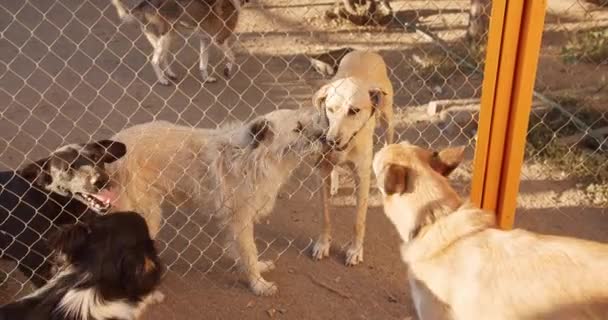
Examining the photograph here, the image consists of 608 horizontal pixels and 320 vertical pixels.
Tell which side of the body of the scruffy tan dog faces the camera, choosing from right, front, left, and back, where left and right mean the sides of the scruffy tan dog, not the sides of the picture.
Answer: right

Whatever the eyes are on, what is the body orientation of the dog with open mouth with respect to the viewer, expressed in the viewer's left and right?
facing to the right of the viewer

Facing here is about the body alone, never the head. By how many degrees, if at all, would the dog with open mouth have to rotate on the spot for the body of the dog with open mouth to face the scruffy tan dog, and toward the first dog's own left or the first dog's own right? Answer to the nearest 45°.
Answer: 0° — it already faces it

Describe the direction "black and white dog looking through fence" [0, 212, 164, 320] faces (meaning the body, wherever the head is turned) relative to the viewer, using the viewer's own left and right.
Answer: facing away from the viewer and to the right of the viewer
